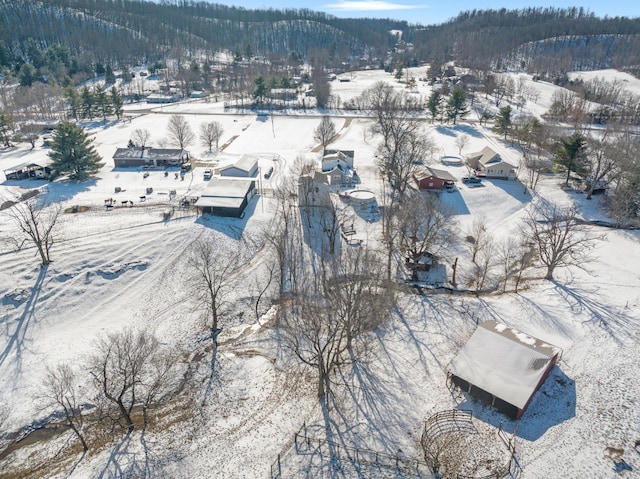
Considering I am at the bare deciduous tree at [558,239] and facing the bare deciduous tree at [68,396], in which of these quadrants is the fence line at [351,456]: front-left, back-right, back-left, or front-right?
front-left

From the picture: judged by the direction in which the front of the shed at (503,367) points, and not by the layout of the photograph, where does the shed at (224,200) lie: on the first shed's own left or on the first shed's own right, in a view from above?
on the first shed's own right

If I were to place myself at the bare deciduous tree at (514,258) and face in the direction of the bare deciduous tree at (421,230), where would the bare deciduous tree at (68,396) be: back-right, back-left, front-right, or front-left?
front-left

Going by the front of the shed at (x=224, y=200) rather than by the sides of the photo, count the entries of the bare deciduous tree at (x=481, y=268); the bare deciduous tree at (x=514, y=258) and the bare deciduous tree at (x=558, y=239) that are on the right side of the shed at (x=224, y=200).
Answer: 0

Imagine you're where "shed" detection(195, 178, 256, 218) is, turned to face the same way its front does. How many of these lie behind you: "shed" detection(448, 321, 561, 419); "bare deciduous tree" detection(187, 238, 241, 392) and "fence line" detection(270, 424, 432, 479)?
0

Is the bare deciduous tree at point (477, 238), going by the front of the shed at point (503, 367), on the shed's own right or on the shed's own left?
on the shed's own right

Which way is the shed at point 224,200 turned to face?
toward the camera

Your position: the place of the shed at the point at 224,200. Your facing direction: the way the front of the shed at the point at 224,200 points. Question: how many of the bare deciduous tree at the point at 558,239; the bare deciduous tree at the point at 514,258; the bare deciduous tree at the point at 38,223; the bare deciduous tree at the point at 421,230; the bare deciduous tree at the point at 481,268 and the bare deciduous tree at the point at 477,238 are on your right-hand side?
1

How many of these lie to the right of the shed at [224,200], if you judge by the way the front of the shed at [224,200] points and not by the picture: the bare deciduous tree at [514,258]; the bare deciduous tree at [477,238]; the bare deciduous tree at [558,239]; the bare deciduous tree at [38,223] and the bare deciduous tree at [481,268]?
1

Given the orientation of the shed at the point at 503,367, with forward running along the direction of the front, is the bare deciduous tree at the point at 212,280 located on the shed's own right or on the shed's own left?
on the shed's own right

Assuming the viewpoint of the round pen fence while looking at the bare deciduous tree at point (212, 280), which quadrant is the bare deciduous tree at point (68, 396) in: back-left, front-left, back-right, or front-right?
front-left

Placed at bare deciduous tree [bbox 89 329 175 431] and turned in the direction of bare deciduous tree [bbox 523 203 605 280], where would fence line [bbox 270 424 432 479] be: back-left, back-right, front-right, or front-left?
front-right

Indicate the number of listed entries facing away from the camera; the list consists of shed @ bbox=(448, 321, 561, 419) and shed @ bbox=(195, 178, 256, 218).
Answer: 0

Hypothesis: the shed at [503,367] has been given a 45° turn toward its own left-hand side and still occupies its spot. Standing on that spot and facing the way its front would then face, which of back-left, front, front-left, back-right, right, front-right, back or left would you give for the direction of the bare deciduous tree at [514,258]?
back

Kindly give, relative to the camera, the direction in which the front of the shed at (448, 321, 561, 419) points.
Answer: facing the viewer and to the left of the viewer

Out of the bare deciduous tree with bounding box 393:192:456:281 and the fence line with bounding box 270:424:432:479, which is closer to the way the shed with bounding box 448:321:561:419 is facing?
the fence line

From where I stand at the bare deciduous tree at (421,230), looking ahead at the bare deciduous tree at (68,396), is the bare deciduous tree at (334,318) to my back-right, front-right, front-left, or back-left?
front-left

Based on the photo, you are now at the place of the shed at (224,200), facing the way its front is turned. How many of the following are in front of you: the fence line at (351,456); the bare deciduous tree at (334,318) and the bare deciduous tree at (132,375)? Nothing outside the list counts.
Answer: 3
